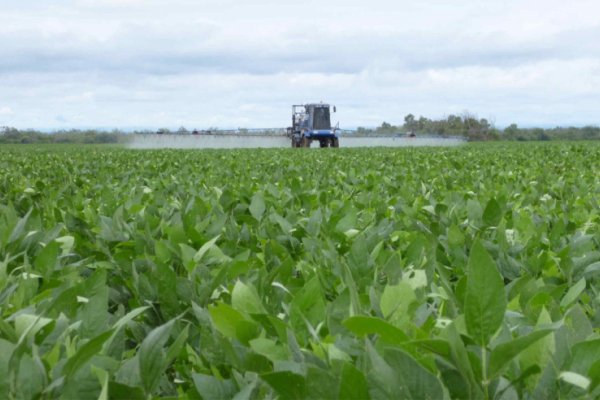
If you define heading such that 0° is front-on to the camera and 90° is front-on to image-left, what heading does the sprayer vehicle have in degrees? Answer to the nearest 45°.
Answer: approximately 315°
